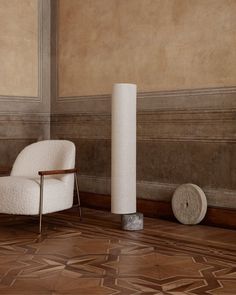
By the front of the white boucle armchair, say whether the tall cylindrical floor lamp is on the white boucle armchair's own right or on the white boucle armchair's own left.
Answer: on the white boucle armchair's own left

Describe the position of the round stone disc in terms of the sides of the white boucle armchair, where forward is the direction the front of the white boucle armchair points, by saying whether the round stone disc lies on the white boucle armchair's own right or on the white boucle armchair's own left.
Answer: on the white boucle armchair's own left
